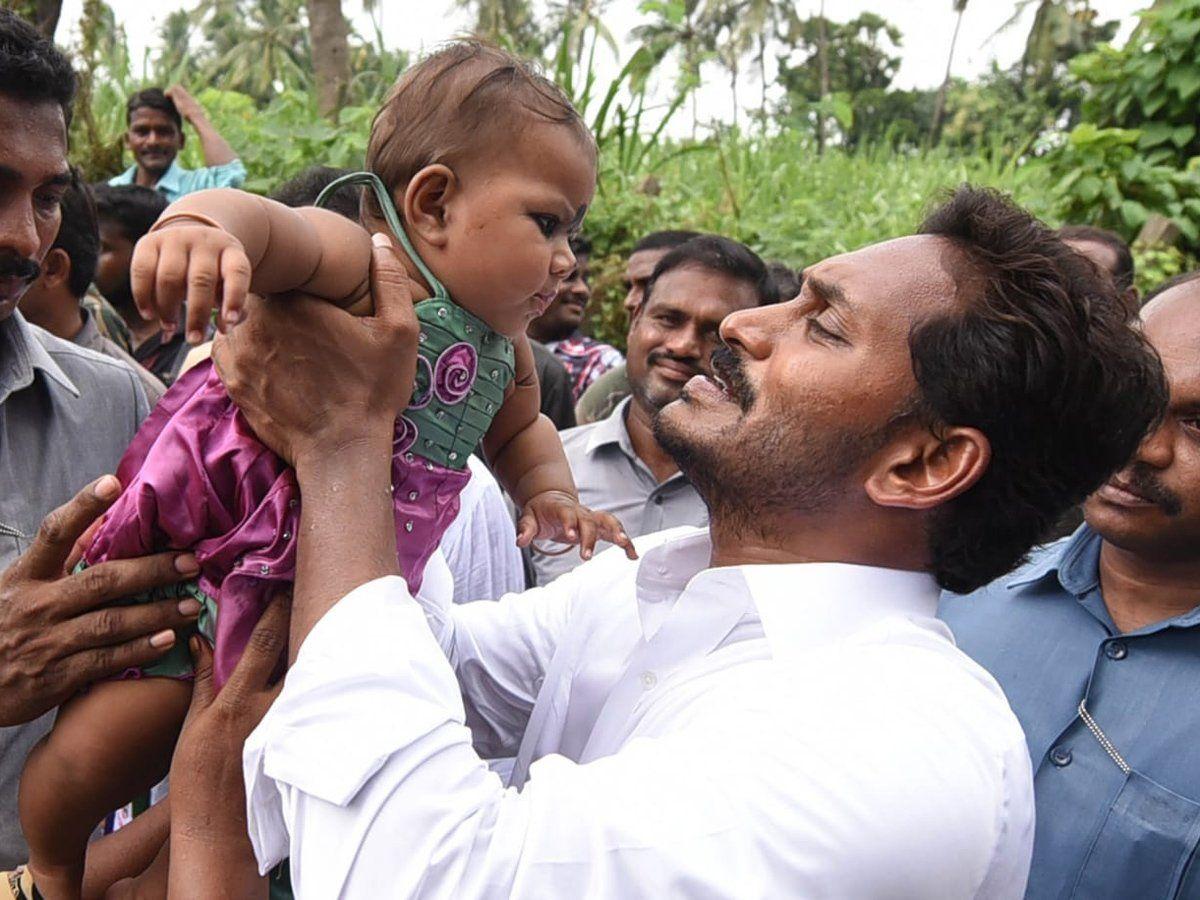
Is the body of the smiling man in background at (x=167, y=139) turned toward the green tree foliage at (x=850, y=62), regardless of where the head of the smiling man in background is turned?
no

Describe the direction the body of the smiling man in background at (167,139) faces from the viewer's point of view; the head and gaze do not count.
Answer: toward the camera

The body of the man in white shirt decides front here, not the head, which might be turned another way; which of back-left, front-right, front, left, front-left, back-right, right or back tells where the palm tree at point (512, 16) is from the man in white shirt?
right

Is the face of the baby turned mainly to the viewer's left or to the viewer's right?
to the viewer's right

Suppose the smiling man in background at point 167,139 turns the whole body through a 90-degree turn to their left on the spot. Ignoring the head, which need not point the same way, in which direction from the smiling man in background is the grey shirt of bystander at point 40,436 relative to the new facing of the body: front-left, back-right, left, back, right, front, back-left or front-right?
right

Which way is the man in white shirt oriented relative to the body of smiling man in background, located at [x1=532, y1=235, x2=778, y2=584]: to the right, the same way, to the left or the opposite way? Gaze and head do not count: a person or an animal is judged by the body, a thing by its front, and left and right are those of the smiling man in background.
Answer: to the right

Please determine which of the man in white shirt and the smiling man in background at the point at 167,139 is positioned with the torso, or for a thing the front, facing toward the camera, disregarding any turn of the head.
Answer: the smiling man in background

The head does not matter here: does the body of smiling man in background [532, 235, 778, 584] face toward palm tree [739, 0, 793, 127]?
no

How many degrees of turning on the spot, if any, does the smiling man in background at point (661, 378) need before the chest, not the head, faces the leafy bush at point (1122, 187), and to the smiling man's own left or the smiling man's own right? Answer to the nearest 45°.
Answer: approximately 135° to the smiling man's own left

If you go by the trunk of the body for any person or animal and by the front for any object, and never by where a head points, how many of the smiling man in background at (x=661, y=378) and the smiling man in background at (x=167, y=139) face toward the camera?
2

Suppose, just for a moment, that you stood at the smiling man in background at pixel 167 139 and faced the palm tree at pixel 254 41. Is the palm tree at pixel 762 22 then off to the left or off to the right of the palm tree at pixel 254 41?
right

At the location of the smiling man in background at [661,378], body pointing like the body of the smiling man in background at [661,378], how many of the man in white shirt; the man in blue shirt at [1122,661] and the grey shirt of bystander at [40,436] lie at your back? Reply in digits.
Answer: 0

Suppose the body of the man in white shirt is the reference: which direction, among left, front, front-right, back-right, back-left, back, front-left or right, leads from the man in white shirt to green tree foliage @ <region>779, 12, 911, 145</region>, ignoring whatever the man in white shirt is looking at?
right

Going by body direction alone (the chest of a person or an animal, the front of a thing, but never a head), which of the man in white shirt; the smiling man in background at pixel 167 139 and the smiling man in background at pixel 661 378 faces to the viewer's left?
the man in white shirt

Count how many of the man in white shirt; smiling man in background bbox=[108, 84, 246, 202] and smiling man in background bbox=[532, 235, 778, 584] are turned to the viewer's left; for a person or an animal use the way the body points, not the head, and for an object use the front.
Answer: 1

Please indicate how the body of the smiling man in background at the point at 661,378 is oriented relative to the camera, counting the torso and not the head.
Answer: toward the camera

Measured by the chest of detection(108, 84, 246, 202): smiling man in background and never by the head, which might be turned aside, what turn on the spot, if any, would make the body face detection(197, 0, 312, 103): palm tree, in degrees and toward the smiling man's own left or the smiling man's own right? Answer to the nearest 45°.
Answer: approximately 180°

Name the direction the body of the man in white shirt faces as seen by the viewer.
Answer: to the viewer's left
